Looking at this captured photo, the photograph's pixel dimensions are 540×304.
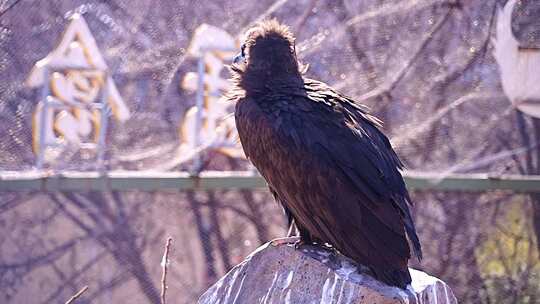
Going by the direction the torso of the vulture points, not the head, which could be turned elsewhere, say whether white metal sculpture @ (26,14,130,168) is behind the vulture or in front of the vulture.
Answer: in front

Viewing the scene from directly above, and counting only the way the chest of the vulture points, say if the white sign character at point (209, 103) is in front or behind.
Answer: in front

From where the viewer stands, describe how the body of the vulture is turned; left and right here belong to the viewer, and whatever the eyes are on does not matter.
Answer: facing away from the viewer and to the left of the viewer

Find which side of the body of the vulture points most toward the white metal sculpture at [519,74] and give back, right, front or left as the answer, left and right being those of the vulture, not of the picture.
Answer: right
